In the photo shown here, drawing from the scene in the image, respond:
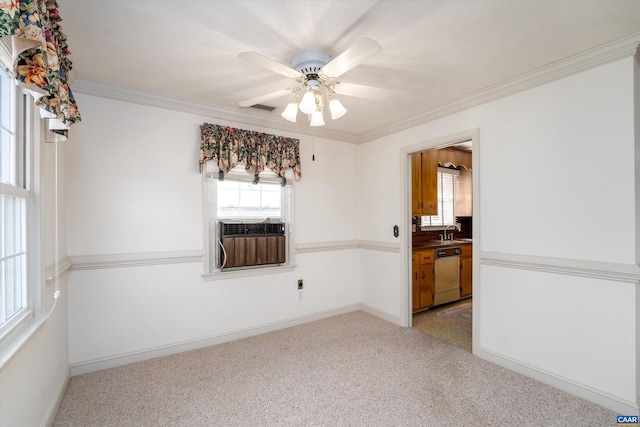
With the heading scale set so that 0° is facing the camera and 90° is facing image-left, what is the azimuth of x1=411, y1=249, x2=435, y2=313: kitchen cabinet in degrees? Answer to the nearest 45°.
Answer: approximately 315°

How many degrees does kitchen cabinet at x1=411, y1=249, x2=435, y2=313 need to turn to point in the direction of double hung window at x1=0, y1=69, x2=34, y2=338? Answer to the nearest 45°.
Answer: approximately 90° to its right

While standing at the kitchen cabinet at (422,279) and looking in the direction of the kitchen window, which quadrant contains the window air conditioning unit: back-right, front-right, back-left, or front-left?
back-left

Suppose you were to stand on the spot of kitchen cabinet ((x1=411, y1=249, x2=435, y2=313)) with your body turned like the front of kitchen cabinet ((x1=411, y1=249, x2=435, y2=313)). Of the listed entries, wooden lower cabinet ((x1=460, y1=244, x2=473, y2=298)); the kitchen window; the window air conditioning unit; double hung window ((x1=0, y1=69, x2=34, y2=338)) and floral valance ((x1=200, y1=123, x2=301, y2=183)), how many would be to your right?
3

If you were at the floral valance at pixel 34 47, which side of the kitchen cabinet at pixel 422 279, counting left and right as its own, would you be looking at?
right

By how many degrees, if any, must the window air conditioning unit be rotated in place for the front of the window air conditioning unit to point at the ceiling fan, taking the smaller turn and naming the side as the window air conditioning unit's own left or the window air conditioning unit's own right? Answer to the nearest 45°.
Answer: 0° — it already faces it

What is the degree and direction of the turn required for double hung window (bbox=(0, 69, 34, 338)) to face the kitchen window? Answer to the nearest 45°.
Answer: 0° — it already faces it

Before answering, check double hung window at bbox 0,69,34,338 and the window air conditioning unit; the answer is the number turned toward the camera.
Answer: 1

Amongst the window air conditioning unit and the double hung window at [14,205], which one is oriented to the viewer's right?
the double hung window

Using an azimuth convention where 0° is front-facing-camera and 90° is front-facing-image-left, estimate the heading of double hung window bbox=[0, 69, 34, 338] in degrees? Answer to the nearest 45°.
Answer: approximately 270°

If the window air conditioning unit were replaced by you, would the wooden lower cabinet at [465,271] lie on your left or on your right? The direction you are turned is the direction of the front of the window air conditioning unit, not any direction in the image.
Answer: on your left

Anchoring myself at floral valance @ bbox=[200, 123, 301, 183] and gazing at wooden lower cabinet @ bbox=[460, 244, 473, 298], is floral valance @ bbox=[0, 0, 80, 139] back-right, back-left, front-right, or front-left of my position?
back-right
